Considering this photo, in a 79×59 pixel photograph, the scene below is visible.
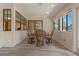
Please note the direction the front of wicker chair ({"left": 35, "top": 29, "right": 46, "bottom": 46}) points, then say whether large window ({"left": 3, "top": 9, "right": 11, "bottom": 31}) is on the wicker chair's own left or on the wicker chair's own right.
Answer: on the wicker chair's own left

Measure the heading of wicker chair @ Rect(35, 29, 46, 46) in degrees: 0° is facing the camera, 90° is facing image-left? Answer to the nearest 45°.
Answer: approximately 180°
